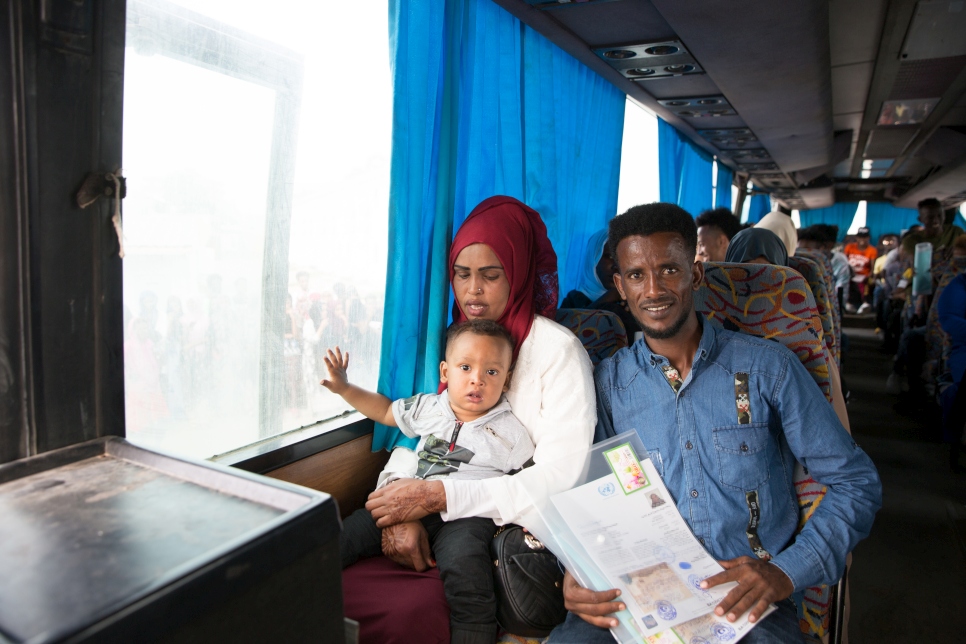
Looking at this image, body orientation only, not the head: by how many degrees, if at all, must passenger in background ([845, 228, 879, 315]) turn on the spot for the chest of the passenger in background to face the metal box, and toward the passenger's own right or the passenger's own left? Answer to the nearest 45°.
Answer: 0° — they already face it

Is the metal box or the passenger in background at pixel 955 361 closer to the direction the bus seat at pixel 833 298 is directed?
the metal box

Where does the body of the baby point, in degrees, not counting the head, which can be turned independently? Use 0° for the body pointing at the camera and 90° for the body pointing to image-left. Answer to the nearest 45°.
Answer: approximately 0°

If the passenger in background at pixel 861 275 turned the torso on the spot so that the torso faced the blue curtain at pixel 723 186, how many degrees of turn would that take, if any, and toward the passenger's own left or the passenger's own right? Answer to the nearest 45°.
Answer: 0° — they already face it

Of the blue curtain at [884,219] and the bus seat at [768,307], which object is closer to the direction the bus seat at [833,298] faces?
the bus seat

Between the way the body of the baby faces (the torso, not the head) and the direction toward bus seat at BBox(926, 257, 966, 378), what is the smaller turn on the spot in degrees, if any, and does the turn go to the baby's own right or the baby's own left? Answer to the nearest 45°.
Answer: approximately 135° to the baby's own left

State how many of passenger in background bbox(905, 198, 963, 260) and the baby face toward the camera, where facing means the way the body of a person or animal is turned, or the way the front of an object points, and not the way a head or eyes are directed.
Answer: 2

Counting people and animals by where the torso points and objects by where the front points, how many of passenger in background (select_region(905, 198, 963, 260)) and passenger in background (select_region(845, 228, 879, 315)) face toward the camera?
2

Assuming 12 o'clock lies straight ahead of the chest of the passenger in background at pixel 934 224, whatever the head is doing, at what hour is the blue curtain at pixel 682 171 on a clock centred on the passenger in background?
The blue curtain is roughly at 1 o'clock from the passenger in background.
